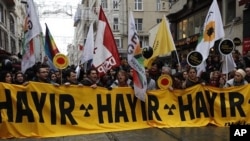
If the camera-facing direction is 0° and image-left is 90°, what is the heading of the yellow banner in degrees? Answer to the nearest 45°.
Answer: approximately 0°
